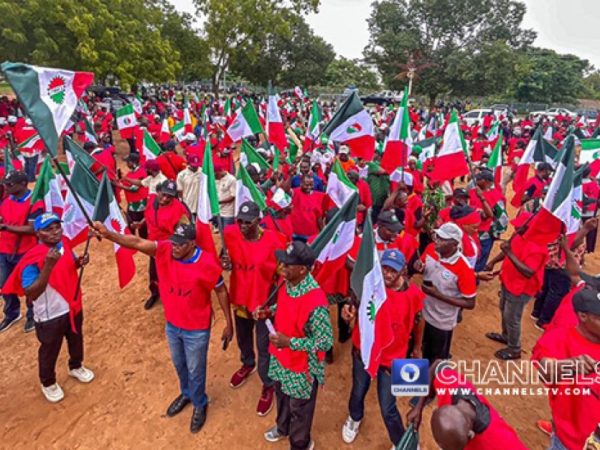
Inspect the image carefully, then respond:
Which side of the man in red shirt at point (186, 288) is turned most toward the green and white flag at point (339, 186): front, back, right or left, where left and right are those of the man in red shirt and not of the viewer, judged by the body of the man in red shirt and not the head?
back

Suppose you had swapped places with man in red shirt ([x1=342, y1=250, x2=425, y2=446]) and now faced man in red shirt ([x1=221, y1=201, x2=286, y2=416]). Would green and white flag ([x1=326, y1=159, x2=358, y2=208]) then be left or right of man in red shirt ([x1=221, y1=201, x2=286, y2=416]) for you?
right

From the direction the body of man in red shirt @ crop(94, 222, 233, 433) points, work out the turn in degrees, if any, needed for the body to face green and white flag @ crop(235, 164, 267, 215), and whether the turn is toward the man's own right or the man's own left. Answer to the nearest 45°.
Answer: approximately 180°

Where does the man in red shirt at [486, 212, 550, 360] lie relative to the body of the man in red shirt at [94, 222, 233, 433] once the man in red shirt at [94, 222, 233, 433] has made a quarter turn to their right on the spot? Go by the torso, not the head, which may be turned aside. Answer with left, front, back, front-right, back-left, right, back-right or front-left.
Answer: back-right

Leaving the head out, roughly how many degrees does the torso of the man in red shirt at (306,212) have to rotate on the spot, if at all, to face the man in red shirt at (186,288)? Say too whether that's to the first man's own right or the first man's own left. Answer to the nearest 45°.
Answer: approximately 45° to the first man's own right

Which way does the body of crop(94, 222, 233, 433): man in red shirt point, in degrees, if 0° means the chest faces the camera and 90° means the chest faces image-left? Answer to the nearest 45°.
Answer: approximately 45°

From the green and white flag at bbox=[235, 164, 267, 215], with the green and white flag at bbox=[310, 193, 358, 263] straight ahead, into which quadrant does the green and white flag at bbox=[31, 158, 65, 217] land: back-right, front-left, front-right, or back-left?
back-right
